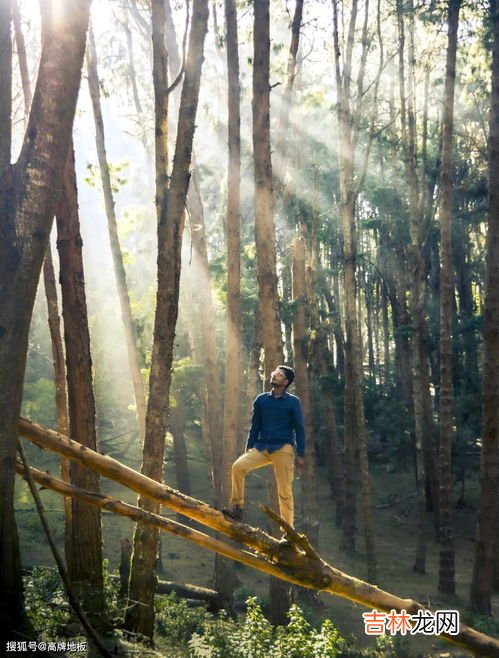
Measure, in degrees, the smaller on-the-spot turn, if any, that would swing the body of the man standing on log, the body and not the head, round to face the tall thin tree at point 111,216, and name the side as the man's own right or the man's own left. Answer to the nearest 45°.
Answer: approximately 135° to the man's own right

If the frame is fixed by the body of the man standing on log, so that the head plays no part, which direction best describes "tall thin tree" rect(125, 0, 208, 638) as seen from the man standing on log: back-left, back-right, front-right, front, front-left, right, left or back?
right

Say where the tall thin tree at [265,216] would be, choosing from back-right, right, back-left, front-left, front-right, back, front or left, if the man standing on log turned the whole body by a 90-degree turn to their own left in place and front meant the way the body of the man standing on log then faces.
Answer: back-left

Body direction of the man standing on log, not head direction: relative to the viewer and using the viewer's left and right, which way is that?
facing the viewer and to the left of the viewer

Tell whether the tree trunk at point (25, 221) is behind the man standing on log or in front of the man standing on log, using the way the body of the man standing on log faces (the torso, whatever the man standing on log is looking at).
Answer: in front

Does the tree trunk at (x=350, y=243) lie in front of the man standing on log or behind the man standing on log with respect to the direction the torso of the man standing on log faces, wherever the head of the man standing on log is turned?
behind

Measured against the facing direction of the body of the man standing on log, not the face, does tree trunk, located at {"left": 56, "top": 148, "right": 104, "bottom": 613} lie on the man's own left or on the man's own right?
on the man's own right
